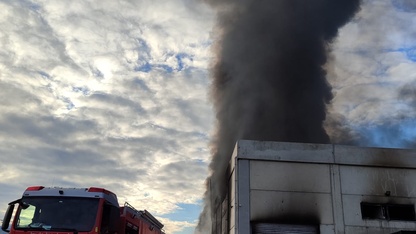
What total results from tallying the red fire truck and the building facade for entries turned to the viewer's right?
0

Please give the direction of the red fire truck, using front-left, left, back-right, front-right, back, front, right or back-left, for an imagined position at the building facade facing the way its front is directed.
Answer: front-right

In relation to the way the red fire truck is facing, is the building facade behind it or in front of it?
behind

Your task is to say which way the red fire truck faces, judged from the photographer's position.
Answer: facing the viewer and to the left of the viewer

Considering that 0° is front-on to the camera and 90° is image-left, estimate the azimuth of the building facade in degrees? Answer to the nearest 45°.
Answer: approximately 0°
